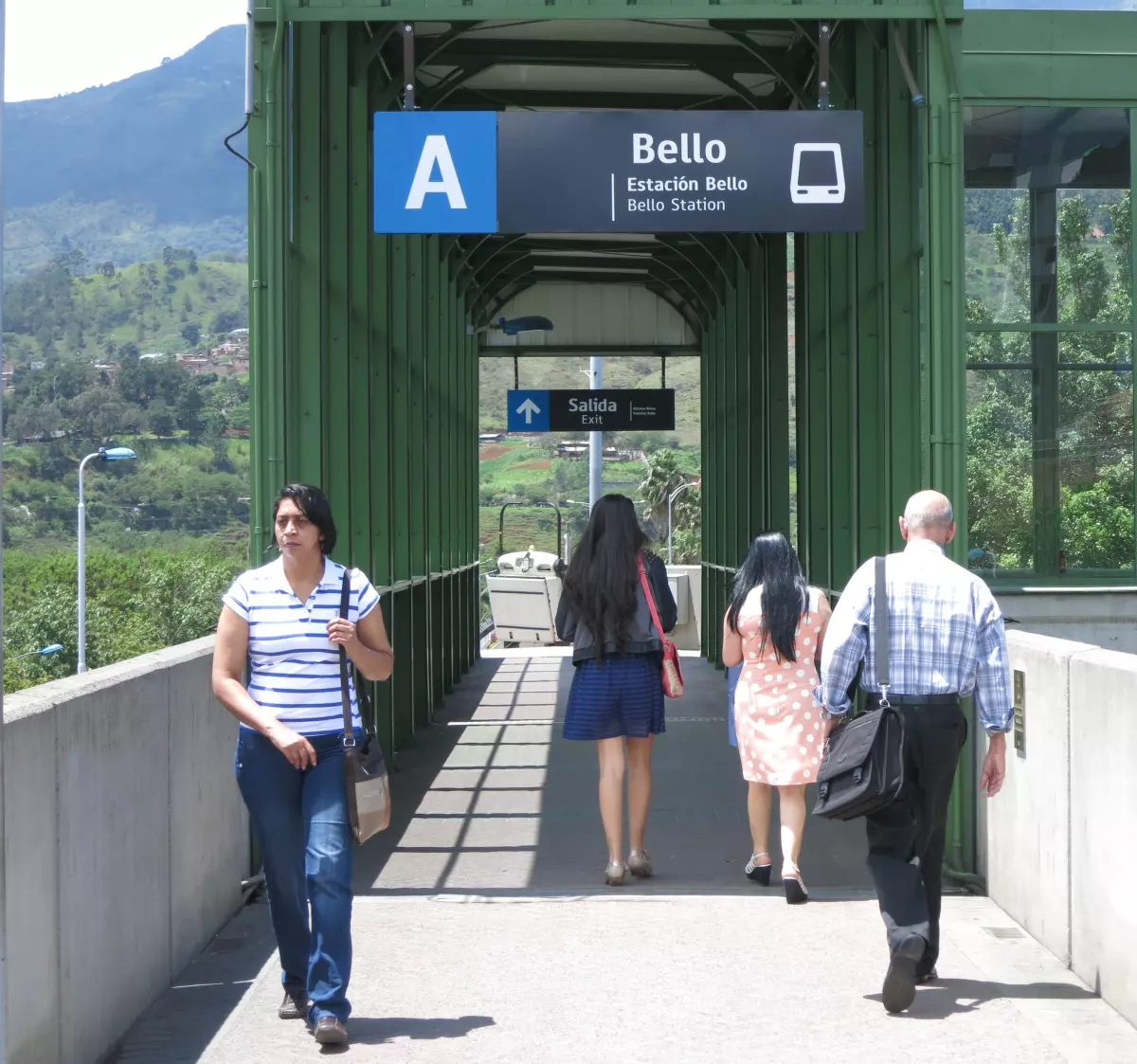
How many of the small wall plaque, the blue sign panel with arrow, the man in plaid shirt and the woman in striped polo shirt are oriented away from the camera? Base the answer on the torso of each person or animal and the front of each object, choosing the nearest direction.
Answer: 1

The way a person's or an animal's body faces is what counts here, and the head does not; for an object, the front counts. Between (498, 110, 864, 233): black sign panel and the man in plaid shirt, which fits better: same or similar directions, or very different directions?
very different directions

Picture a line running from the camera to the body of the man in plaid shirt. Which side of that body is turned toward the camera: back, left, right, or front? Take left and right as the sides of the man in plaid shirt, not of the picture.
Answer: back

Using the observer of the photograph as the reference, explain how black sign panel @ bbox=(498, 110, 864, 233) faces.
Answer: facing the viewer

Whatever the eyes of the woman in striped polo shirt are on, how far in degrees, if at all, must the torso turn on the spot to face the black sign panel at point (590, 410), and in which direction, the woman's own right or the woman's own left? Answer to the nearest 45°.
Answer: approximately 180°

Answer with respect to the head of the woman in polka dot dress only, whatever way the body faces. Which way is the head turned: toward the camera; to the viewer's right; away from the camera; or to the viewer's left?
away from the camera

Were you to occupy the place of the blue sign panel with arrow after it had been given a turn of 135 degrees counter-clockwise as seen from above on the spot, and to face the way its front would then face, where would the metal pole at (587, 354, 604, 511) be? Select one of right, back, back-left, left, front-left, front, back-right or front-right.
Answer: front-left

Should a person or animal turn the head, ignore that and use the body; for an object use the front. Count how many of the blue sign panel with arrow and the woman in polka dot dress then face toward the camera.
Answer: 1

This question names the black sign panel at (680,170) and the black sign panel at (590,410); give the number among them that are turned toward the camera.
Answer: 2

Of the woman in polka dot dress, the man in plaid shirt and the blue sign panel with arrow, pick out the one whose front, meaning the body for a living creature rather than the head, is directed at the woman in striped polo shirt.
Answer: the blue sign panel with arrow

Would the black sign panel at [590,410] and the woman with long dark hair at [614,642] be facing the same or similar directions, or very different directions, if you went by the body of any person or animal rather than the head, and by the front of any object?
very different directions

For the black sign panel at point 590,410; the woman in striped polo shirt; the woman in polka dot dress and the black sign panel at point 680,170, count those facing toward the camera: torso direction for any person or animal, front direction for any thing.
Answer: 3

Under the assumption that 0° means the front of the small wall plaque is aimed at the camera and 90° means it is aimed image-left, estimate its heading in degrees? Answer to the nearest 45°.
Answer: approximately 45°

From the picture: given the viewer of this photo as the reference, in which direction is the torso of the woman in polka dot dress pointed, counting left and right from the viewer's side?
facing away from the viewer

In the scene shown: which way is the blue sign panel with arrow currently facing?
toward the camera
